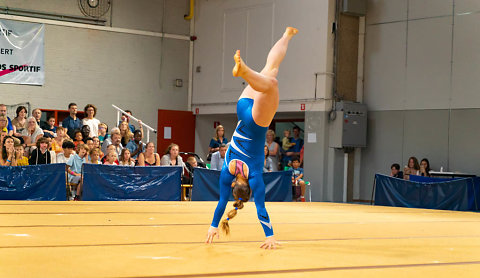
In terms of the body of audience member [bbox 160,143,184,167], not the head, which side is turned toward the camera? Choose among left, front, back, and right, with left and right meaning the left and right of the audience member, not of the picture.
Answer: front

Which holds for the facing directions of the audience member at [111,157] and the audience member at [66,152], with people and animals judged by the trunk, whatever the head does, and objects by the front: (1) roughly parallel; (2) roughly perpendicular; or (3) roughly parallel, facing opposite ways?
roughly parallel

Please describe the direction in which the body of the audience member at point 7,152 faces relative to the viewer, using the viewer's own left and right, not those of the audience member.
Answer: facing the viewer and to the right of the viewer

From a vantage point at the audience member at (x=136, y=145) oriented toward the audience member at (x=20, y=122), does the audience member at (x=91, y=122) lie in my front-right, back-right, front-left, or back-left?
front-right

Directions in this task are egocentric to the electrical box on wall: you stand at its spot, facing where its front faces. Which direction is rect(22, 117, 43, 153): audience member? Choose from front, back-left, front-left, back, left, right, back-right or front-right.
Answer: right

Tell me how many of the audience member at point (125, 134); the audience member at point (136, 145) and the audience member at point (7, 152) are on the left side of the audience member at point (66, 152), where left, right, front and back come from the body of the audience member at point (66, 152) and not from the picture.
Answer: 2

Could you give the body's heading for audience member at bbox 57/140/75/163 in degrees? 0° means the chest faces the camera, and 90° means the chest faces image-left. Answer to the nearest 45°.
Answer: approximately 315°

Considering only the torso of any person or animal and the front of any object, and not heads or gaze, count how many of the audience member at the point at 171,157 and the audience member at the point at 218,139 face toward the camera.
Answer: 2

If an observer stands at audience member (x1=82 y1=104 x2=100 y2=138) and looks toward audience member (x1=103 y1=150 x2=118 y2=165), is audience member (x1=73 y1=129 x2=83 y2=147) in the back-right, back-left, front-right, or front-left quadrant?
front-right

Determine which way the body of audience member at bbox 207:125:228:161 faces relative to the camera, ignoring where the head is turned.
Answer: toward the camera
